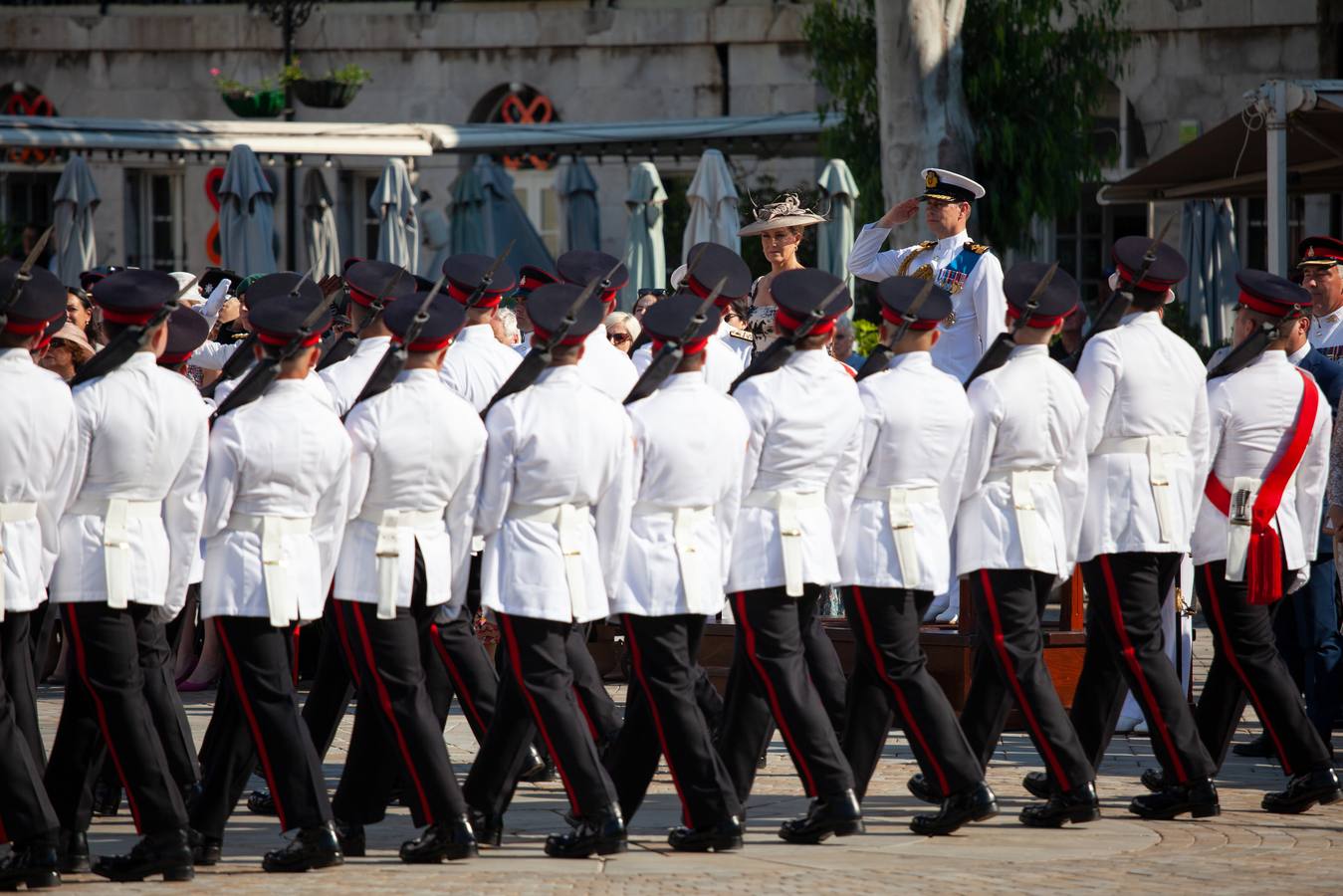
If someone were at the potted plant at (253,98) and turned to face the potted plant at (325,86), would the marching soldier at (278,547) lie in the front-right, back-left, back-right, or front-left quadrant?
front-right

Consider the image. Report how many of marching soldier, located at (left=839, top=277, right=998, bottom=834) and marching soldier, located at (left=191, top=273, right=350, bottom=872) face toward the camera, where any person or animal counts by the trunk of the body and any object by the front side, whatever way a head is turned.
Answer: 0

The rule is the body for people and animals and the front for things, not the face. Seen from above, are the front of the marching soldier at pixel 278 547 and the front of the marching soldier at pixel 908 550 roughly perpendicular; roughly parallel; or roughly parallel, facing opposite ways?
roughly parallel

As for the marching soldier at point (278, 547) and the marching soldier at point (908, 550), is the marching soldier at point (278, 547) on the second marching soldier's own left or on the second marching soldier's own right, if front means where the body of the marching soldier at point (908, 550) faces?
on the second marching soldier's own left

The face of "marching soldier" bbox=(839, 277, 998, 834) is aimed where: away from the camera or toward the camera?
away from the camera

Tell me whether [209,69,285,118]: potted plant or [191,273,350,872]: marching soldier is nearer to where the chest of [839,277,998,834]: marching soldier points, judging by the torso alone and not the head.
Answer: the potted plant

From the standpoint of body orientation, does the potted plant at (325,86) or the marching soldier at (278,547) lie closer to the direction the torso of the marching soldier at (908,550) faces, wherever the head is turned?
the potted plant

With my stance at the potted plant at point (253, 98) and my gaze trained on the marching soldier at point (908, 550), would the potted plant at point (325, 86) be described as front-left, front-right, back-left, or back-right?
front-left

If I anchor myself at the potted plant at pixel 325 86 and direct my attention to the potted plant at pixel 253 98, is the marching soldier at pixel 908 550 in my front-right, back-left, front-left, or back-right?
back-left

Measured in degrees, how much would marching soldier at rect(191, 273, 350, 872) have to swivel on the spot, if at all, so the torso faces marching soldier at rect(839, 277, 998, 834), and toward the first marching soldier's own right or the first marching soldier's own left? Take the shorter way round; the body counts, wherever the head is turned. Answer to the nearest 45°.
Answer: approximately 45° to the first marching soldier's own right
